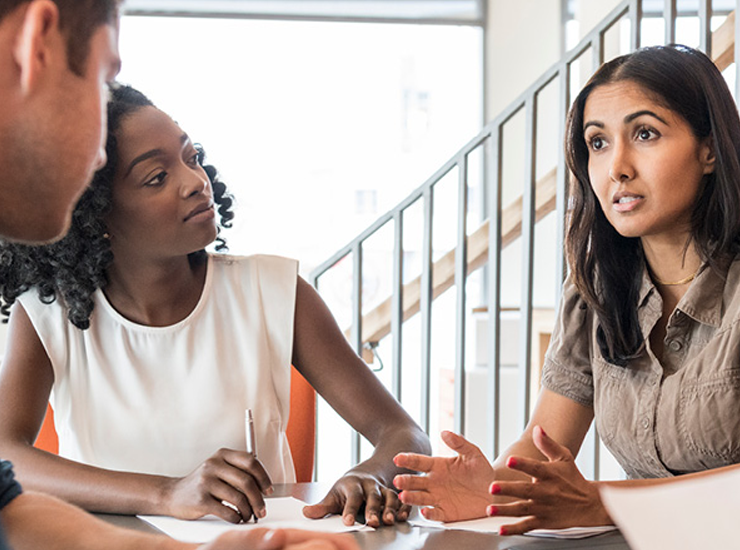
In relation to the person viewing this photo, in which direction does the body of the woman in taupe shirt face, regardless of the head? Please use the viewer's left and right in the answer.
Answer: facing the viewer and to the left of the viewer

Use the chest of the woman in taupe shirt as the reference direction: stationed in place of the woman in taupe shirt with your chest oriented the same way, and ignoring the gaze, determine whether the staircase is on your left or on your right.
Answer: on your right

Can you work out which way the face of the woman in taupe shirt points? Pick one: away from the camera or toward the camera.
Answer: toward the camera

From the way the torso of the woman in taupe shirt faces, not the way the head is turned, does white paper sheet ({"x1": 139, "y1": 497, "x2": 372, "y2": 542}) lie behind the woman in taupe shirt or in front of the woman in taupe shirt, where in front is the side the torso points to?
in front

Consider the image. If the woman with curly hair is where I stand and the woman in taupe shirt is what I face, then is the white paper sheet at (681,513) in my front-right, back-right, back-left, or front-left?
front-right

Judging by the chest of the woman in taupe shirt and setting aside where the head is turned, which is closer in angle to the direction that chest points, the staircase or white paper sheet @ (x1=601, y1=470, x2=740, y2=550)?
the white paper sheet

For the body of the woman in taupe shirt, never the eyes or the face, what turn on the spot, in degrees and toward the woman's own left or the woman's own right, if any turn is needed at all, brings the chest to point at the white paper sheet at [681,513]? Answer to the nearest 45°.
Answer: approximately 45° to the woman's own left

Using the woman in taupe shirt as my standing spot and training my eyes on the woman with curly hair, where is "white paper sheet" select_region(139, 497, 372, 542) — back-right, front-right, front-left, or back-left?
front-left

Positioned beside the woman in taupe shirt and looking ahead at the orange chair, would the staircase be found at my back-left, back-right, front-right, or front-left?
front-right

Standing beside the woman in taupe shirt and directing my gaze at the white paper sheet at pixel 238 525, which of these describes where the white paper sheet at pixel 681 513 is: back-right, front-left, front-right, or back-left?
front-left

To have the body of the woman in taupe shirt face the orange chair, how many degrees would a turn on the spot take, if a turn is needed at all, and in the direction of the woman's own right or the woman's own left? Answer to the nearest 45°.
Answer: approximately 45° to the woman's own right

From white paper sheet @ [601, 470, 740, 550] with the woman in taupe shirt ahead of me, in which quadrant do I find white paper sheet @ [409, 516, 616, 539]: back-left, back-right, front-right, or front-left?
front-left

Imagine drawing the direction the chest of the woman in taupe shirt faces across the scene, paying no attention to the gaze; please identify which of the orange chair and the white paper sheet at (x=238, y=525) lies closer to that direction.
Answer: the white paper sheet
